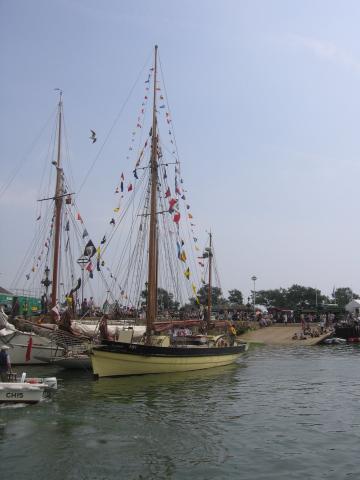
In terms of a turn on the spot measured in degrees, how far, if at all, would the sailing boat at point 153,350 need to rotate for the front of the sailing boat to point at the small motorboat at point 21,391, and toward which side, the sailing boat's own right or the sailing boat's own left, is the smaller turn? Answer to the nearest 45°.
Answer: approximately 45° to the sailing boat's own left

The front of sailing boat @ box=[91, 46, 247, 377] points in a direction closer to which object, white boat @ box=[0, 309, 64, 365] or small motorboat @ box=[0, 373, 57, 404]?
the small motorboat

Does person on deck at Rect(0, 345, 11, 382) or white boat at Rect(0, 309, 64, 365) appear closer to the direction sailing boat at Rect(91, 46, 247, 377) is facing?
the person on deck

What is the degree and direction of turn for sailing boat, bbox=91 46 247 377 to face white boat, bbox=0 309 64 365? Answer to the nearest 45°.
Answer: approximately 45° to its right

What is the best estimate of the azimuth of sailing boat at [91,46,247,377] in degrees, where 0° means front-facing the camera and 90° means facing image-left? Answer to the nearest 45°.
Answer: approximately 45°

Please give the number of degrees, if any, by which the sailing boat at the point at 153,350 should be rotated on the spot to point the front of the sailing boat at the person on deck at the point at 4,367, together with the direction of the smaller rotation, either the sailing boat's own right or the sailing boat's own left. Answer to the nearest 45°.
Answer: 0° — it already faces them
